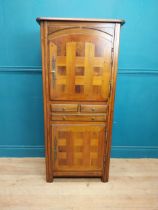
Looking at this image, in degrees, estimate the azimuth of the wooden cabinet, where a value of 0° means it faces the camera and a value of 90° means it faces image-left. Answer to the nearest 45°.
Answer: approximately 0°
